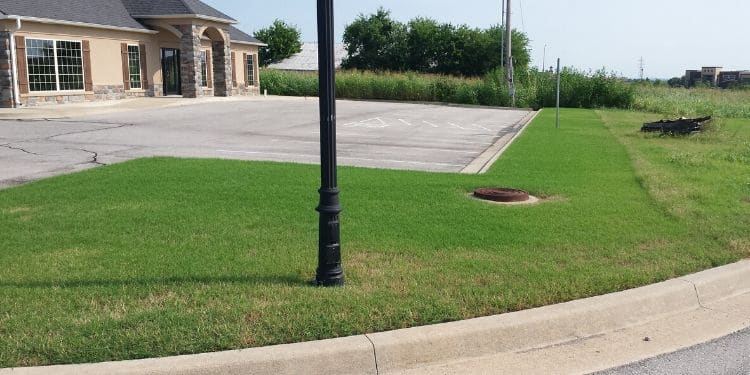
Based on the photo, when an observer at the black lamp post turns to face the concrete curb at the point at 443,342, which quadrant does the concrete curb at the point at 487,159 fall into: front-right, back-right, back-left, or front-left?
back-left

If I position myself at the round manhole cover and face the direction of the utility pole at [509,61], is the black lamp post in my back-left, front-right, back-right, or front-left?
back-left

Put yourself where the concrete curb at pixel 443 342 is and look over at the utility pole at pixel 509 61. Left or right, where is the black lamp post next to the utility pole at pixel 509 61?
left

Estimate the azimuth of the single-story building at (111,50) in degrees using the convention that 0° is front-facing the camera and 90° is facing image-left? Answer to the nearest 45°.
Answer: approximately 315°
